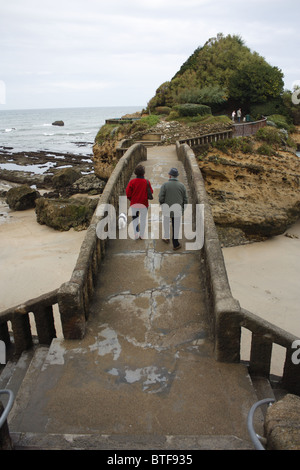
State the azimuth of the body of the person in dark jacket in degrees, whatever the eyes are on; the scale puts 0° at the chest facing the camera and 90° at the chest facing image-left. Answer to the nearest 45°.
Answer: approximately 180°

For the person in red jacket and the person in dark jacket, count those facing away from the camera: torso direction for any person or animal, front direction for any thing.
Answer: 2

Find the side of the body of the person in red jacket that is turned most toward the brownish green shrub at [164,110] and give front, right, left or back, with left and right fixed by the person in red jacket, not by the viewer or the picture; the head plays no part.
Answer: front

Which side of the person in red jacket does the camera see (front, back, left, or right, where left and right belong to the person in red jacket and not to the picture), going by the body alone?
back

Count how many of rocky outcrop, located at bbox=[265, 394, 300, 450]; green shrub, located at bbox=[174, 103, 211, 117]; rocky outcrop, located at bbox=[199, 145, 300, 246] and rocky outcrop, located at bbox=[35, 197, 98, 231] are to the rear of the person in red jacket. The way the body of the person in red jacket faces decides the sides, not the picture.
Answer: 1

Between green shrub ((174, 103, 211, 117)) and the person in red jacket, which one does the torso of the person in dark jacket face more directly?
the green shrub

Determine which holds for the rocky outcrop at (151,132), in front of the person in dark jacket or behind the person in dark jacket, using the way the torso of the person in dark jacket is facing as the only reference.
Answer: in front

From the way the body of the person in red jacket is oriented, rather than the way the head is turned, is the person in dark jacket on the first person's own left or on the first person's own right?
on the first person's own right

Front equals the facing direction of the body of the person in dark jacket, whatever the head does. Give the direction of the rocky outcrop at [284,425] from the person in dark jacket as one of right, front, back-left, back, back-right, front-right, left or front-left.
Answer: back

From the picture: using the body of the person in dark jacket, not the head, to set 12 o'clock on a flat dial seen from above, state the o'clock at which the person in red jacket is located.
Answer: The person in red jacket is roughly at 10 o'clock from the person in dark jacket.

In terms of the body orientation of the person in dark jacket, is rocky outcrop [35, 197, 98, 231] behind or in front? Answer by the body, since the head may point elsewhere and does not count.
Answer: in front

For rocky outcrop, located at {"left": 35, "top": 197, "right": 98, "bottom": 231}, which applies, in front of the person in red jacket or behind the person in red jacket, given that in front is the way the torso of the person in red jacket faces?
in front

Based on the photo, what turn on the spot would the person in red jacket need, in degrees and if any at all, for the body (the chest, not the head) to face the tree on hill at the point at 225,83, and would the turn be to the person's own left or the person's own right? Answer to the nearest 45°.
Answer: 0° — they already face it
